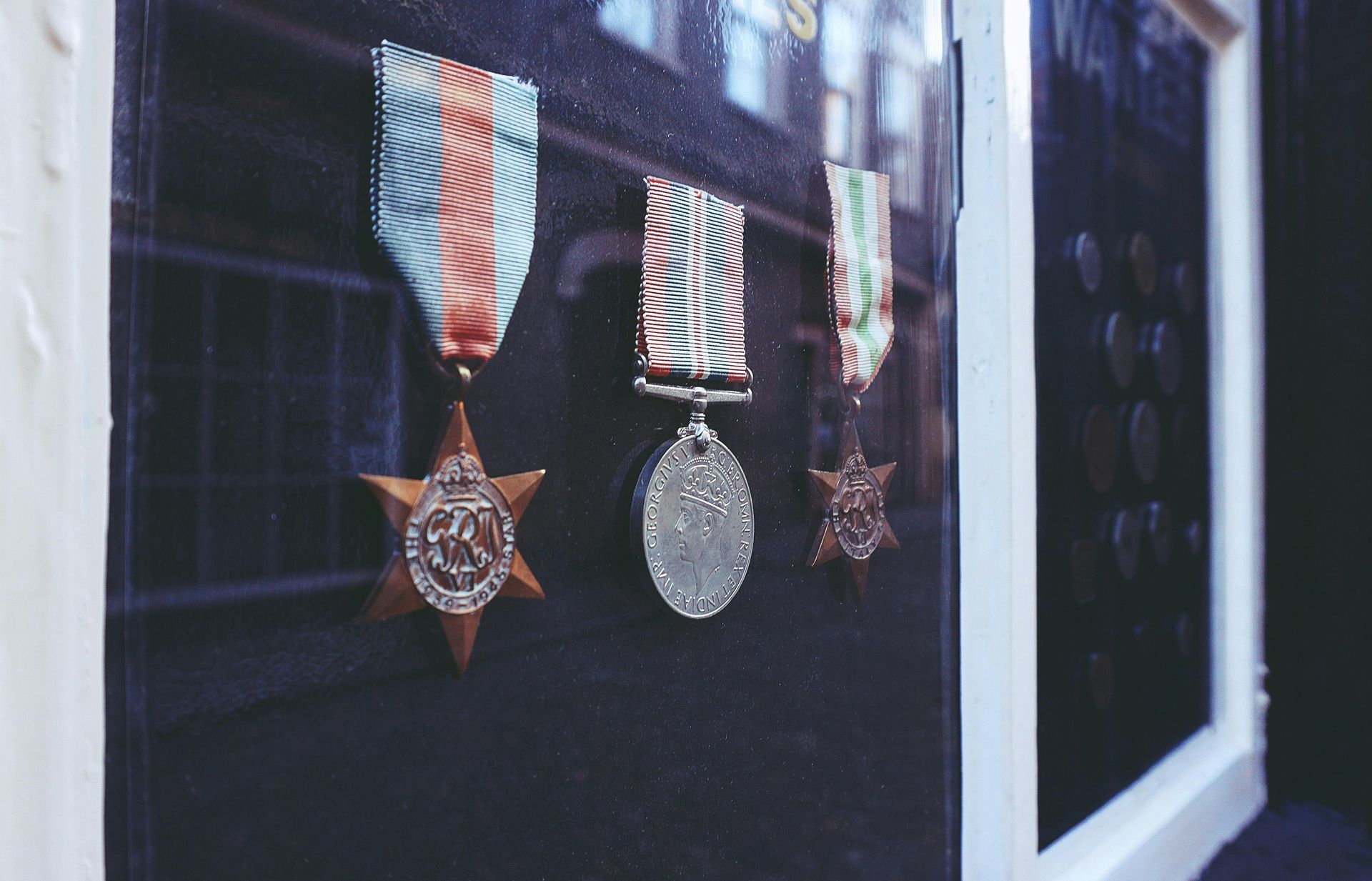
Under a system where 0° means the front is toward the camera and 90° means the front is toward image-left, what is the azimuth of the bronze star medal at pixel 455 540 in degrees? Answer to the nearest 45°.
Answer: approximately 315°

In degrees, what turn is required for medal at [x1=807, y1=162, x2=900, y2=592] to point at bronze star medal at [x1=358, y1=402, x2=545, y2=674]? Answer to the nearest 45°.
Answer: approximately 90° to its right

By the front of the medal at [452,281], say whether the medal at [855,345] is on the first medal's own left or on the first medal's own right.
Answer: on the first medal's own left
